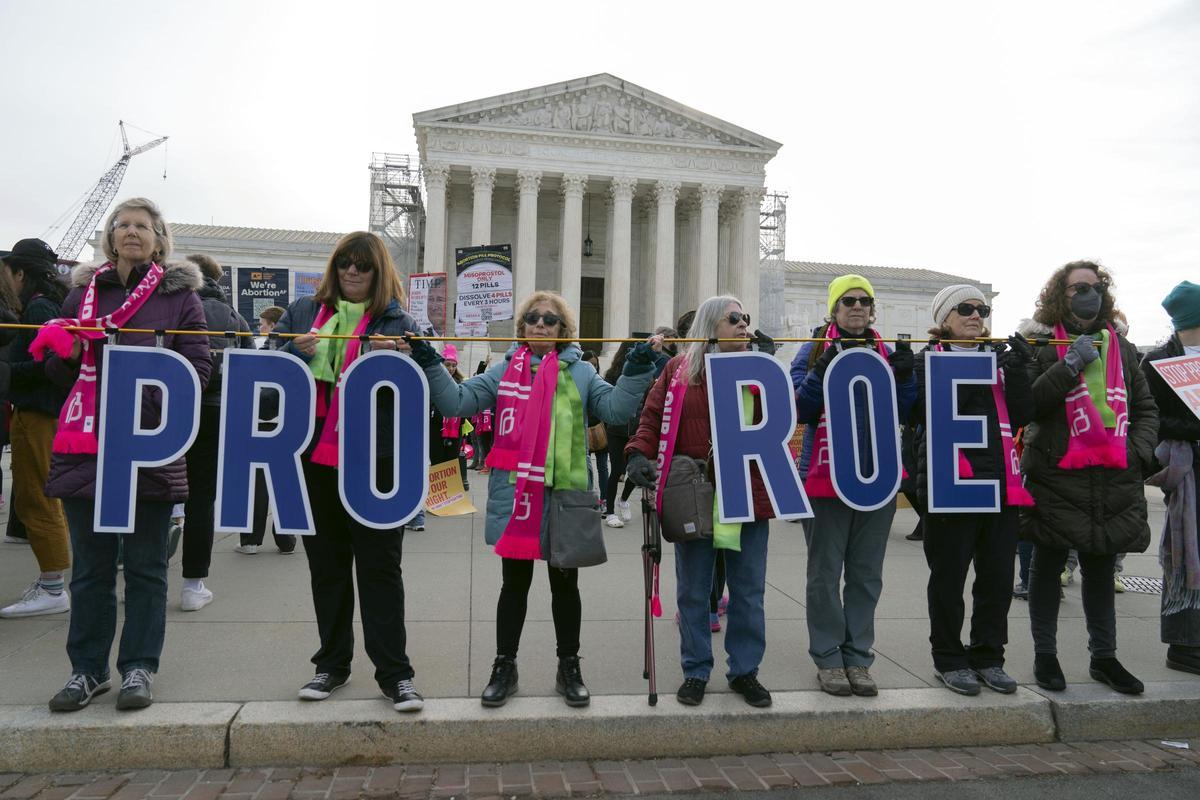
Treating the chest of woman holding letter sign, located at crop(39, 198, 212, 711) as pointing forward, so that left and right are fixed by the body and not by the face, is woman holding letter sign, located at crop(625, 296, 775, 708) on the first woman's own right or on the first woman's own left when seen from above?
on the first woman's own left

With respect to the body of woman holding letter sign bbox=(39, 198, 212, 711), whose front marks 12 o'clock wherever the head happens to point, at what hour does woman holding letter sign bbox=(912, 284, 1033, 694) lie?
woman holding letter sign bbox=(912, 284, 1033, 694) is roughly at 10 o'clock from woman holding letter sign bbox=(39, 198, 212, 711).

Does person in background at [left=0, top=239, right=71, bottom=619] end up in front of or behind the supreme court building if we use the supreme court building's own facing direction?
in front

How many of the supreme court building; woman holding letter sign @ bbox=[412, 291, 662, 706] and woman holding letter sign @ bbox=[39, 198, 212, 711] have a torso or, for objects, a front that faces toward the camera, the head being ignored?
3
